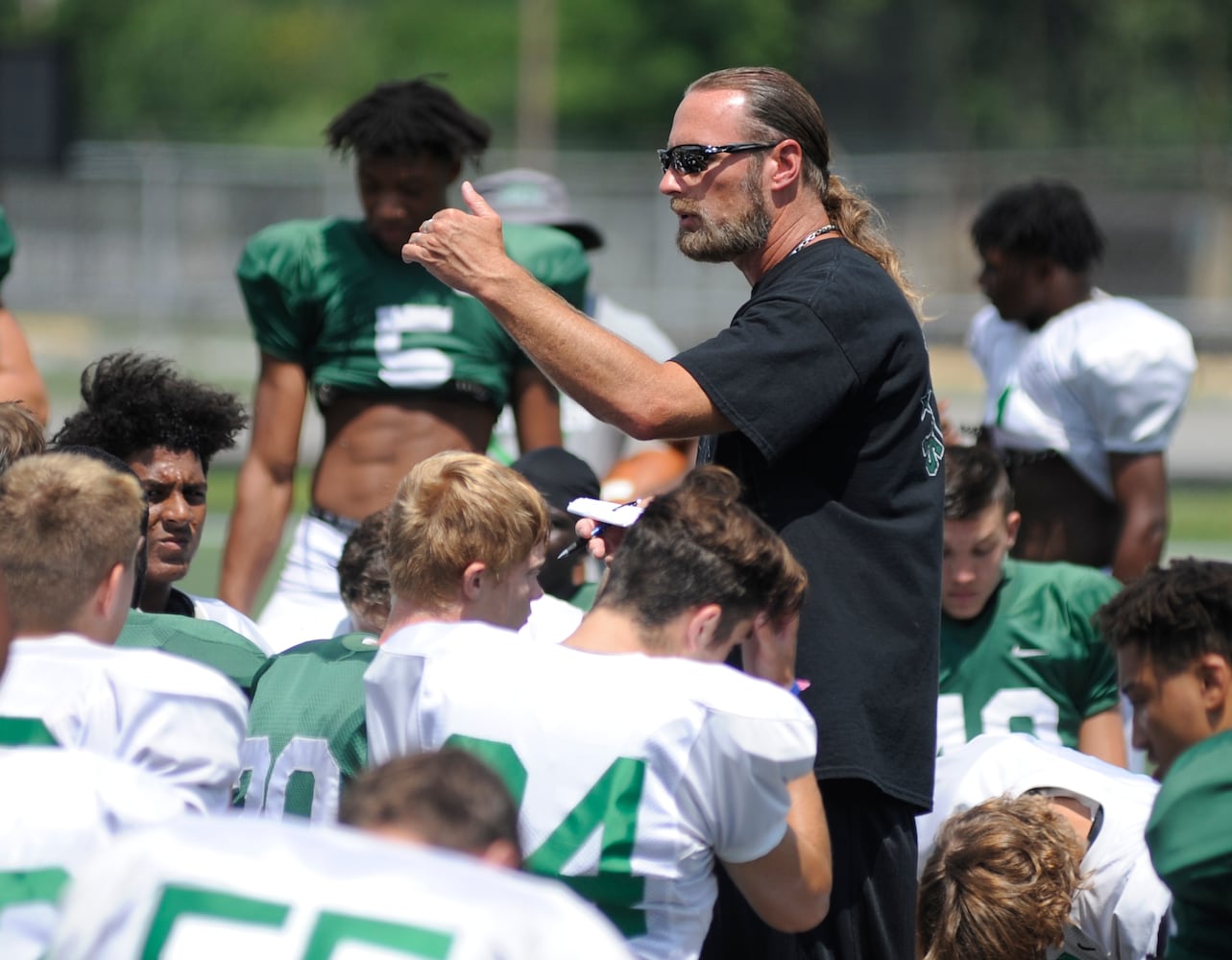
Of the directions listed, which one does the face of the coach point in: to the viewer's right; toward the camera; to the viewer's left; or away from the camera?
to the viewer's left

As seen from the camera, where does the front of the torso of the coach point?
to the viewer's left
